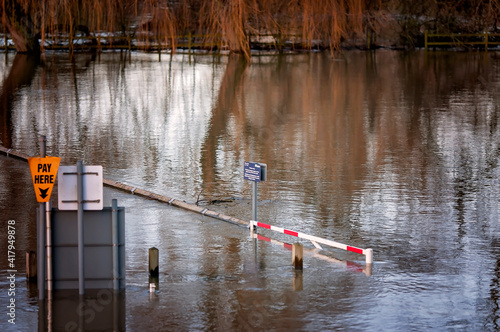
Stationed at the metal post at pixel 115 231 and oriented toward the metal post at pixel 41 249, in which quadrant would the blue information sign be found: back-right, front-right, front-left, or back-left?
back-right

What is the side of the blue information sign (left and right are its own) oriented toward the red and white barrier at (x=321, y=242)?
left

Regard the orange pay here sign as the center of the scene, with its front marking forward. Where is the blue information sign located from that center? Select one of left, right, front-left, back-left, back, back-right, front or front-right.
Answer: back-left

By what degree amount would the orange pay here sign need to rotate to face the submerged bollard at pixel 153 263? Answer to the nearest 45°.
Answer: approximately 135° to its left

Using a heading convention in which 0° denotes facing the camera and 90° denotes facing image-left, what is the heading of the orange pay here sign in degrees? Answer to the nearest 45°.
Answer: approximately 0°

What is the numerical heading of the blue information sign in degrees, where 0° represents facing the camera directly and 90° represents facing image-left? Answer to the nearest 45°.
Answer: approximately 45°
